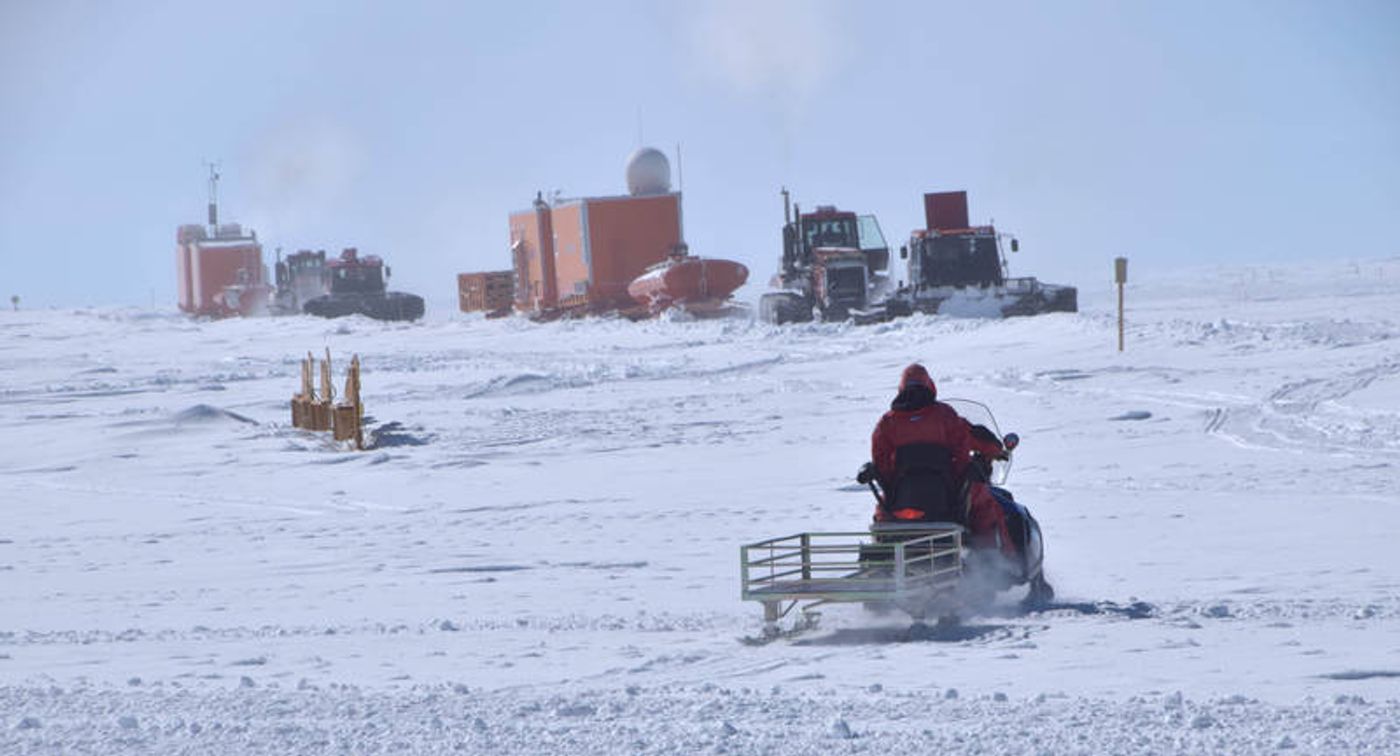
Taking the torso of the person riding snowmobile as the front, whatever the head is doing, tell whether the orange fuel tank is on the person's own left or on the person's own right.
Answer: on the person's own left

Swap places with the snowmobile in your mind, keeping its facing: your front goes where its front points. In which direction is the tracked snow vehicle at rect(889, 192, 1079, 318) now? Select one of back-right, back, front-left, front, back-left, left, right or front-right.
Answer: front-left

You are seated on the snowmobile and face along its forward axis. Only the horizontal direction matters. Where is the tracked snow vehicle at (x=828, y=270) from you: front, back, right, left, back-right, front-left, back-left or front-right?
front-left

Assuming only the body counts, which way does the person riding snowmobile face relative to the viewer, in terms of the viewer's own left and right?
facing away from the viewer and to the right of the viewer

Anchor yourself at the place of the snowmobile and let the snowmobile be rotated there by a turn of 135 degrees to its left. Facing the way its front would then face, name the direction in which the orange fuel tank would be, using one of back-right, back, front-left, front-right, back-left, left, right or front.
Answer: right

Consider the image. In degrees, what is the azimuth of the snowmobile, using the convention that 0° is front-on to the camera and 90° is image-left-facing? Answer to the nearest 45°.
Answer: approximately 225°

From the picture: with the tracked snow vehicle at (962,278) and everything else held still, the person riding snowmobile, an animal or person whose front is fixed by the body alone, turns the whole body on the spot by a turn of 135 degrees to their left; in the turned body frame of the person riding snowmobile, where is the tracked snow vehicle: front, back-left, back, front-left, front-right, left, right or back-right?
right
